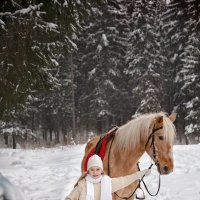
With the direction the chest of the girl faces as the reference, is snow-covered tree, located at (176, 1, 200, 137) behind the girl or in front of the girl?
behind

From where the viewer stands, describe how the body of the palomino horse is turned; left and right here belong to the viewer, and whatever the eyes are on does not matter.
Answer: facing the viewer and to the right of the viewer

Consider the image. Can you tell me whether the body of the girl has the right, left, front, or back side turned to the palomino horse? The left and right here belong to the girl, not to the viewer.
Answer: back

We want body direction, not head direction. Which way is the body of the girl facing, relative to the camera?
toward the camera

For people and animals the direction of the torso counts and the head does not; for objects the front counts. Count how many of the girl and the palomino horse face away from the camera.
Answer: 0

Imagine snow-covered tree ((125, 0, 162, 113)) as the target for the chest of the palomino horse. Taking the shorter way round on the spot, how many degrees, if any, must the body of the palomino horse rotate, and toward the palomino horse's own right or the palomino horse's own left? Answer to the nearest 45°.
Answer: approximately 135° to the palomino horse's own left

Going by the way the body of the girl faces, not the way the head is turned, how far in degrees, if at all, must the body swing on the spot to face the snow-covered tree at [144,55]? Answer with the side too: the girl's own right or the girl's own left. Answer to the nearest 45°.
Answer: approximately 180°

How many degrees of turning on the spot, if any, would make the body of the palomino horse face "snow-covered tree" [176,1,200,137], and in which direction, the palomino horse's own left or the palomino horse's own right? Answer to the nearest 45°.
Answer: approximately 135° to the palomino horse's own left

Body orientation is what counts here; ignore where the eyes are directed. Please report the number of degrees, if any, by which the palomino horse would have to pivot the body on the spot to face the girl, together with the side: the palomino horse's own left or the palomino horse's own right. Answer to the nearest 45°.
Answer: approximately 45° to the palomino horse's own right

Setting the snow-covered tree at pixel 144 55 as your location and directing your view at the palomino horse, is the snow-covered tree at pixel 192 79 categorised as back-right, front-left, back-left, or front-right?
front-left
